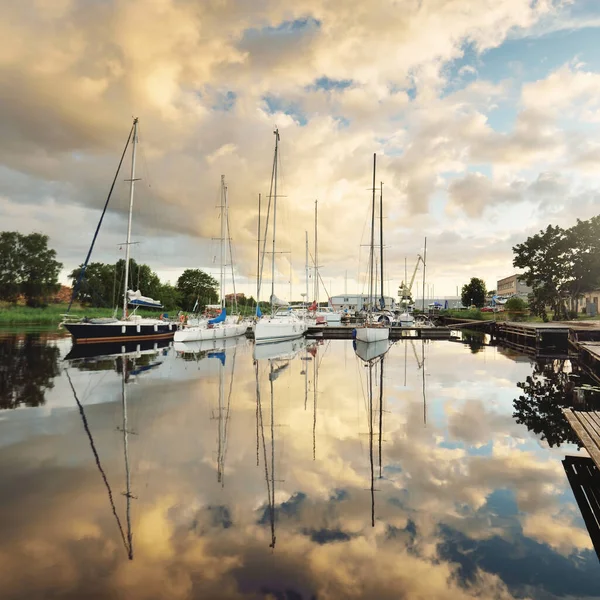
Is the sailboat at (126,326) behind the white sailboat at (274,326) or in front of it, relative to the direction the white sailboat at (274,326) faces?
in front

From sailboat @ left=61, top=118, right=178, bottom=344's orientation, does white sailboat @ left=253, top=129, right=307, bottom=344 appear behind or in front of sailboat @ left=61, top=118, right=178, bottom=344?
behind

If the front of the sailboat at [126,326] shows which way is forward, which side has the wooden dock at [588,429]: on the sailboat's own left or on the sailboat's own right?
on the sailboat's own left

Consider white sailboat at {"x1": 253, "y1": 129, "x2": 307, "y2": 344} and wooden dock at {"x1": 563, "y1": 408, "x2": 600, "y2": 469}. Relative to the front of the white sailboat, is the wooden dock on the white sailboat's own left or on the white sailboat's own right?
on the white sailboat's own left

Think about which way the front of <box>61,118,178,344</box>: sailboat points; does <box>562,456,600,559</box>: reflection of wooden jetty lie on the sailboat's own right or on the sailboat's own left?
on the sailboat's own left

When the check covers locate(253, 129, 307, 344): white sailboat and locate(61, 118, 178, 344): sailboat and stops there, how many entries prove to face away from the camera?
0

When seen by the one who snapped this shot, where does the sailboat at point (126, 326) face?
facing to the left of the viewer
